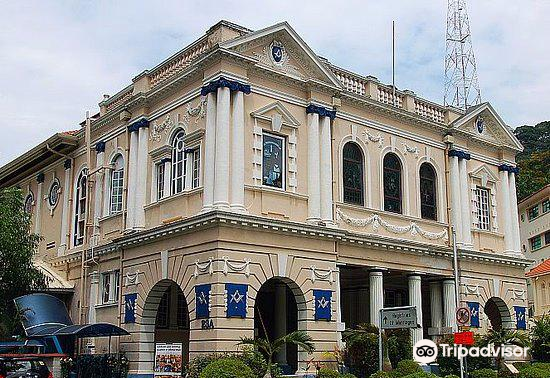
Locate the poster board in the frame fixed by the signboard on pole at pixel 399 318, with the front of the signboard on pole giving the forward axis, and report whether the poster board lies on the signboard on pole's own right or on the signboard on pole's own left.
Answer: on the signboard on pole's own right

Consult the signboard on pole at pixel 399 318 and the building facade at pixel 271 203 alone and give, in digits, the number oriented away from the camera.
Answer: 0

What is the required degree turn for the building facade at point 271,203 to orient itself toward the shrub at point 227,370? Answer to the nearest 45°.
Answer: approximately 45° to its right

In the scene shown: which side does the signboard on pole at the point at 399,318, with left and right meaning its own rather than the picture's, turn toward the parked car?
right

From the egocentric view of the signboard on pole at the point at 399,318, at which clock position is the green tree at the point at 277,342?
The green tree is roughly at 4 o'clock from the signboard on pole.

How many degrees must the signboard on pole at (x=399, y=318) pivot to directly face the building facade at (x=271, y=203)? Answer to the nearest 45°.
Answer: approximately 135° to its right

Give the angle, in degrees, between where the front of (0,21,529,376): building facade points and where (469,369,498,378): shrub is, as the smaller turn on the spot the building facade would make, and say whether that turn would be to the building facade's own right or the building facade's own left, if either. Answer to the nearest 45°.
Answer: approximately 45° to the building facade's own left

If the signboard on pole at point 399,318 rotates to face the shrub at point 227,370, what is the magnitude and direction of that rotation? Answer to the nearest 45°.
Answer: approximately 90° to its right

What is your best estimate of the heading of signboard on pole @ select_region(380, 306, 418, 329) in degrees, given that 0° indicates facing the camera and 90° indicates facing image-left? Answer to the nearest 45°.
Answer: approximately 0°
